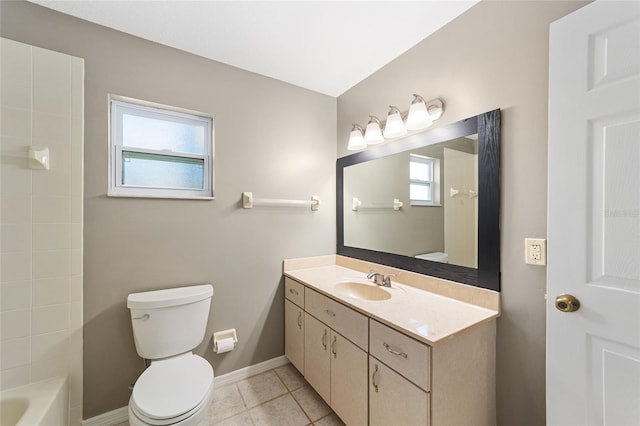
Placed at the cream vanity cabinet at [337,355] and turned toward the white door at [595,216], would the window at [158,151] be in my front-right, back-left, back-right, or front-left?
back-right

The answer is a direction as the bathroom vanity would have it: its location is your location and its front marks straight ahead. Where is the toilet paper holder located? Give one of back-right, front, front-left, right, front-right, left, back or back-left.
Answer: front-right

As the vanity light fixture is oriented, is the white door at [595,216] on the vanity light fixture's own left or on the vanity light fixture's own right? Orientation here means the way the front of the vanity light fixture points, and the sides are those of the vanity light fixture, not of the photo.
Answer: on the vanity light fixture's own left

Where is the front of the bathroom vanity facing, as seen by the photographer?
facing the viewer and to the left of the viewer

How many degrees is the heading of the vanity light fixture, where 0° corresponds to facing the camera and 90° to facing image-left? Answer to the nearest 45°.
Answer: approximately 45°

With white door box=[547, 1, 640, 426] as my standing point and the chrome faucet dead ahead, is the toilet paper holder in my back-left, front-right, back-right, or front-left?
front-left

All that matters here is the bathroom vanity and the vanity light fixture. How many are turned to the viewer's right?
0

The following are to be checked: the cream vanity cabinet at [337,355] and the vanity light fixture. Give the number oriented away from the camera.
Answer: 0

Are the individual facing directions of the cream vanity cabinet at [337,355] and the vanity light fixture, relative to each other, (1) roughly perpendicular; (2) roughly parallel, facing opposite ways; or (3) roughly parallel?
roughly parallel
